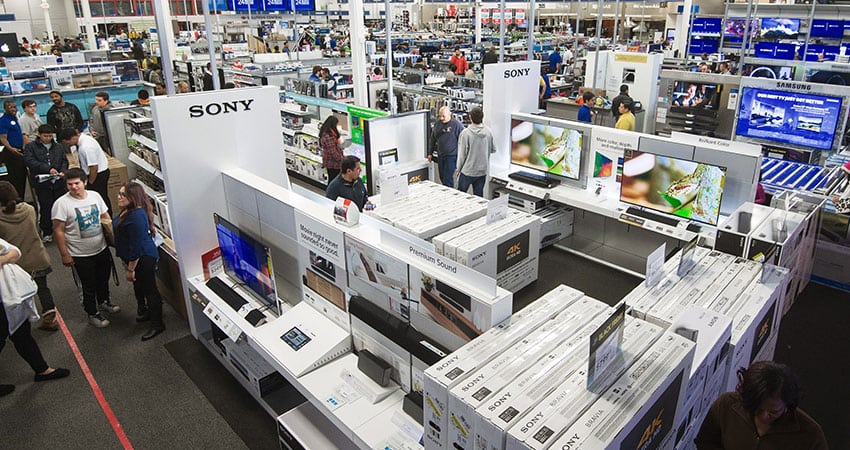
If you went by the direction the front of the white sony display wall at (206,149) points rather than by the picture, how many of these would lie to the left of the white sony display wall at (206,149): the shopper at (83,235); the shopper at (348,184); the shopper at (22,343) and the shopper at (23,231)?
1

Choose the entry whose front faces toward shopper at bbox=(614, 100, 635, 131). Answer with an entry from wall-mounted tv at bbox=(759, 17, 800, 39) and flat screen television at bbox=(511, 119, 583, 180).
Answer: the wall-mounted tv

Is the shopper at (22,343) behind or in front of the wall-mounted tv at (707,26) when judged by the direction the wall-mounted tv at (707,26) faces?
in front

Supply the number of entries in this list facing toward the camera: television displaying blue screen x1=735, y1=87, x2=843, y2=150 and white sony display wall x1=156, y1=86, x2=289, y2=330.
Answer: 2

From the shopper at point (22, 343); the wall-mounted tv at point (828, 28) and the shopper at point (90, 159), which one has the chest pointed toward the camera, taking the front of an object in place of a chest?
the wall-mounted tv

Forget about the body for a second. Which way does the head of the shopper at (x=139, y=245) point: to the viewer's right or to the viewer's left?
to the viewer's left

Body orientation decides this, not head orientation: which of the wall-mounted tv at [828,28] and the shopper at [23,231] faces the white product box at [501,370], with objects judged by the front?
the wall-mounted tv

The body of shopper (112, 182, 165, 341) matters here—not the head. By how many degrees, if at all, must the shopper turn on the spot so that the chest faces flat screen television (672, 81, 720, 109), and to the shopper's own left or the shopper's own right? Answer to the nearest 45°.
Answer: approximately 180°

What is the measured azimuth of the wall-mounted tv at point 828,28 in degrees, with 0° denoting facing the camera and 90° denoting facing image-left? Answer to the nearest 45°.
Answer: approximately 0°

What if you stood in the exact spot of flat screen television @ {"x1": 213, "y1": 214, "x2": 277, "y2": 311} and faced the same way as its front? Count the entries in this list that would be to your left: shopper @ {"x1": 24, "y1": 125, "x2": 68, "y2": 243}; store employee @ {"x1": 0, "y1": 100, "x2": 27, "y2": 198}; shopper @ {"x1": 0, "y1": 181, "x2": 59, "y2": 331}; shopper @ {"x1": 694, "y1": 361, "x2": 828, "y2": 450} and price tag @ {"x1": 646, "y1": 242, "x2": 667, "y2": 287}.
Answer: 2

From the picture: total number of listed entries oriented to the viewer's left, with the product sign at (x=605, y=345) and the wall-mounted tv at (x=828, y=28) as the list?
0
